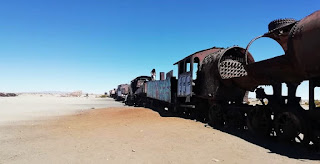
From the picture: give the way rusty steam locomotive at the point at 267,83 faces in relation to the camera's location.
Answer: facing the viewer and to the right of the viewer
